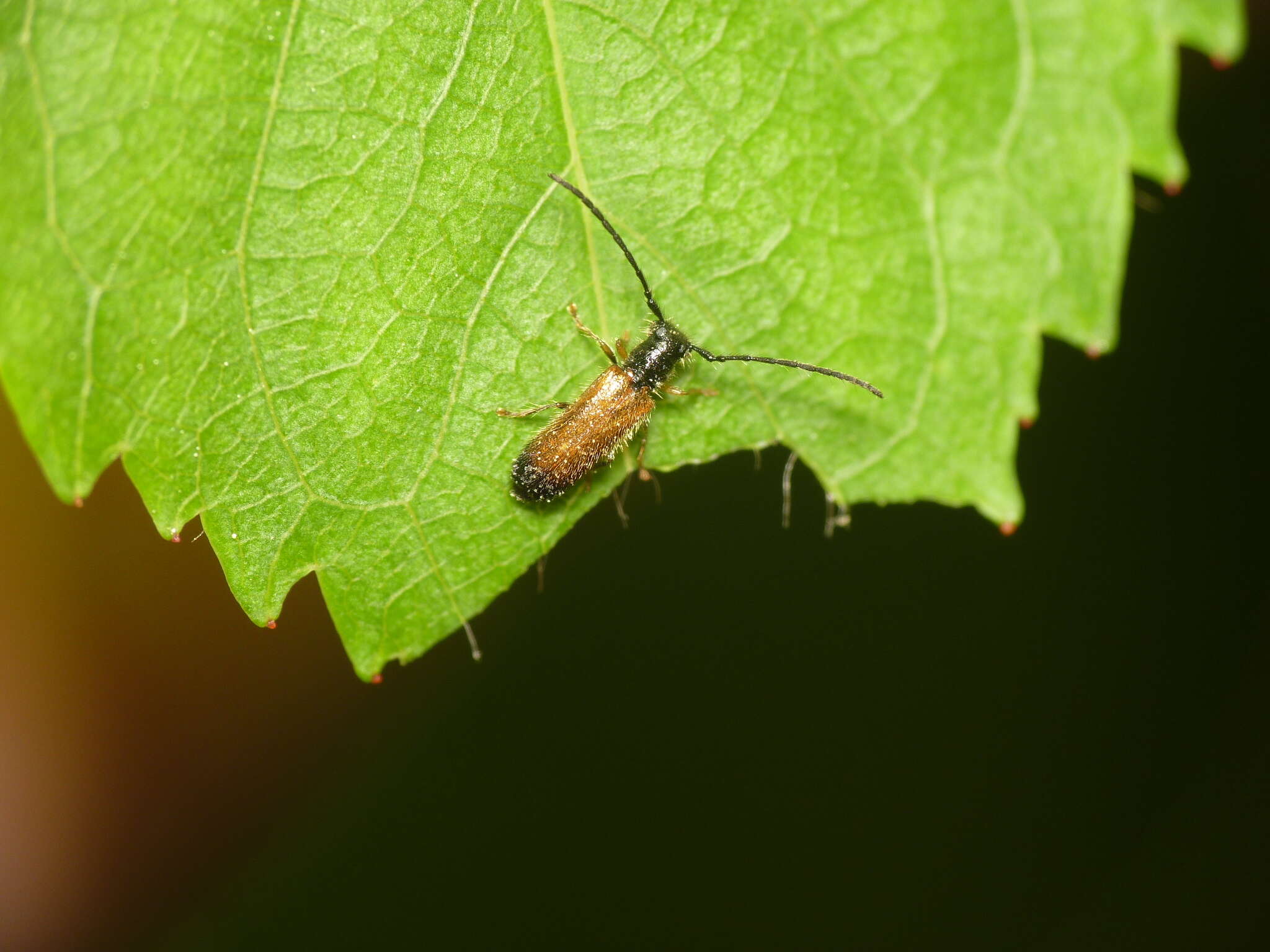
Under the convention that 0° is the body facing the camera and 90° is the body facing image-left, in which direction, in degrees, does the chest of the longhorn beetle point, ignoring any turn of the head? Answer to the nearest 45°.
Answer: approximately 225°
